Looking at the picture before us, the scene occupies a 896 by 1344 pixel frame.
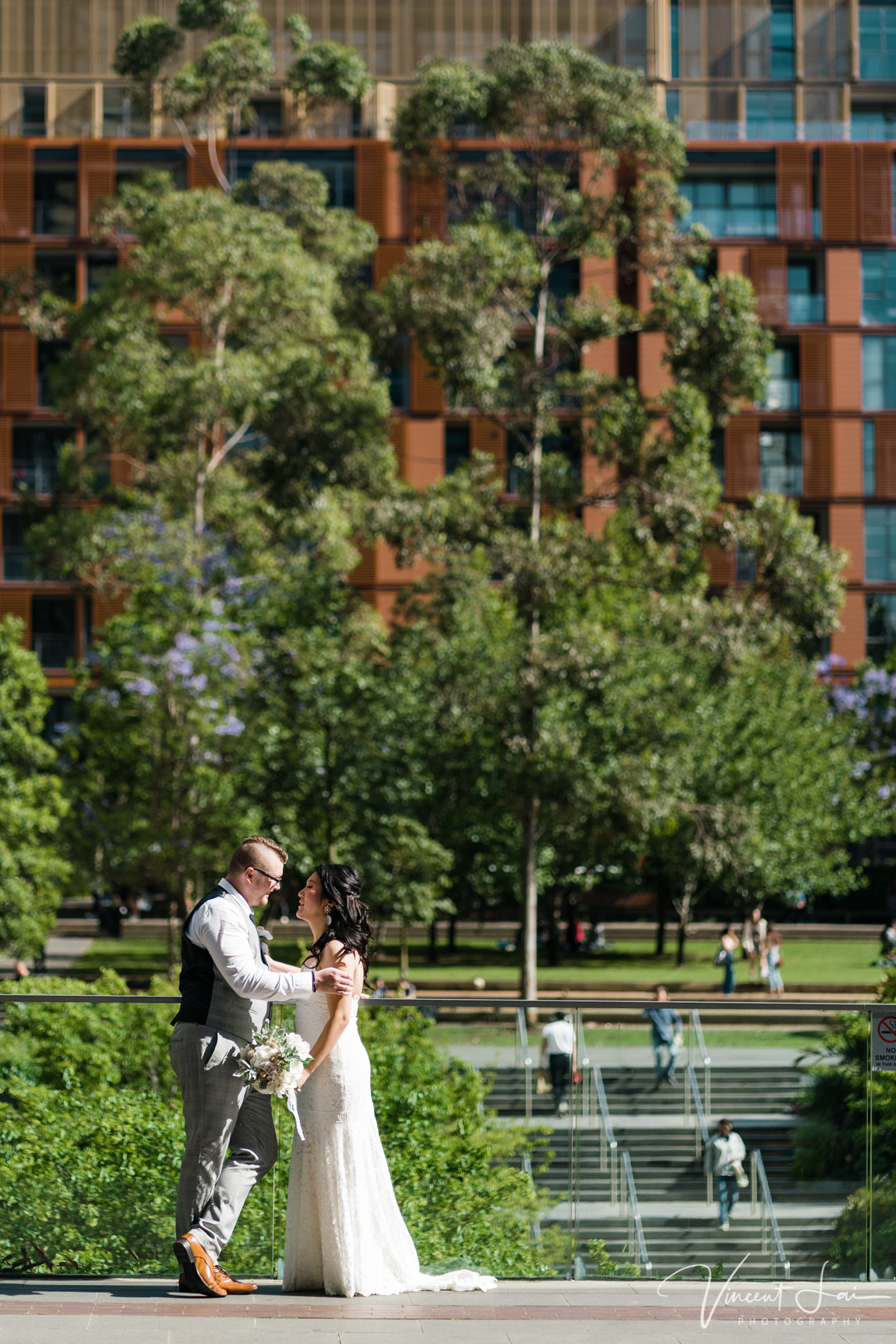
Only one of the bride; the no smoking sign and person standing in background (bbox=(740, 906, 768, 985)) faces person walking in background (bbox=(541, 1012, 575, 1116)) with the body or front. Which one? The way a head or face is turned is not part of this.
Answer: person standing in background (bbox=(740, 906, 768, 985))

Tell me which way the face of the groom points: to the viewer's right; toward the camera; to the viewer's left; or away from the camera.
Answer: to the viewer's right

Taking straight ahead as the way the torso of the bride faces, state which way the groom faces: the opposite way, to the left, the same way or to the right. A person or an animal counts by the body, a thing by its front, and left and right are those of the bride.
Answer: the opposite way

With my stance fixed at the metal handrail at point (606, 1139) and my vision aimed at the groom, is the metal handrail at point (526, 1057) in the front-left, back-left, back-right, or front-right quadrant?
back-right

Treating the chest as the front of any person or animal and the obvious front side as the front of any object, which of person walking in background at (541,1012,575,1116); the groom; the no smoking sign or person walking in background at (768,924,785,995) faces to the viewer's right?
the groom

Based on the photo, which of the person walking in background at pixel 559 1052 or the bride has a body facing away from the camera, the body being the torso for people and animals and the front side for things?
the person walking in background
